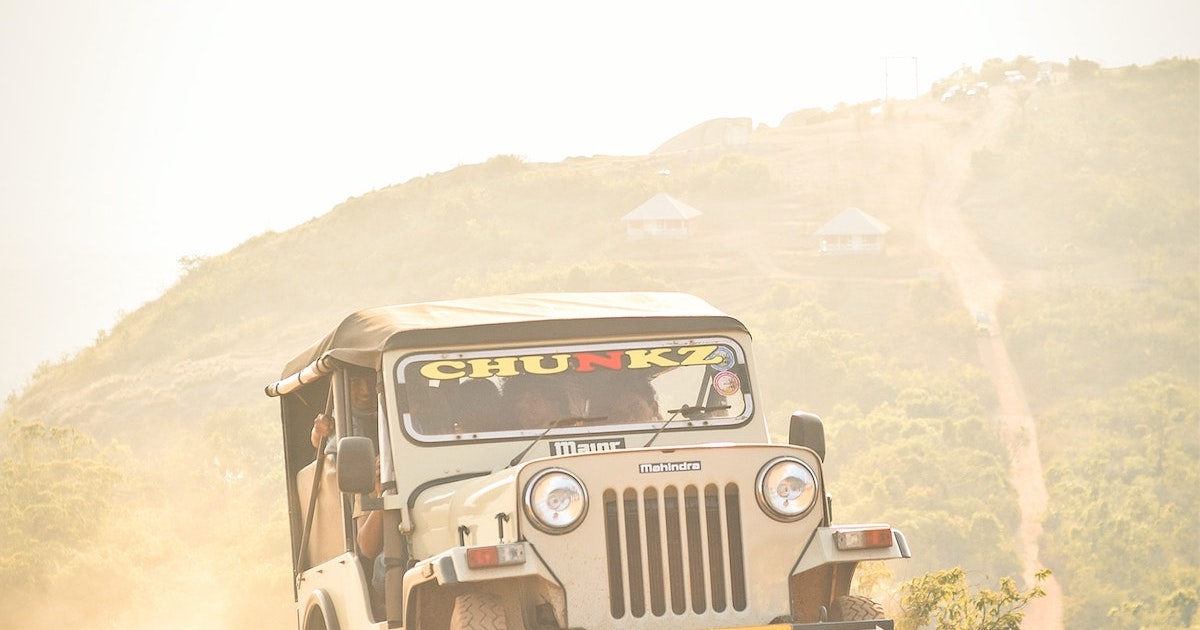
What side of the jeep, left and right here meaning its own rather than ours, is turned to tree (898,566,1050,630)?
left

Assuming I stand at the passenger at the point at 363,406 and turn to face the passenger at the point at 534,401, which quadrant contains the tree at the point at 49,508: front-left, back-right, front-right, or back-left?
back-left

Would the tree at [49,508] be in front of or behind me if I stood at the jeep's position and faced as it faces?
behind

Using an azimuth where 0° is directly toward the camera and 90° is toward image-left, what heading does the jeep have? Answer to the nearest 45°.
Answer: approximately 315°
